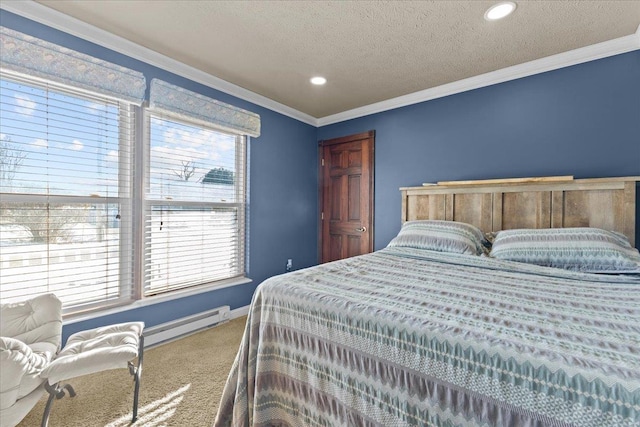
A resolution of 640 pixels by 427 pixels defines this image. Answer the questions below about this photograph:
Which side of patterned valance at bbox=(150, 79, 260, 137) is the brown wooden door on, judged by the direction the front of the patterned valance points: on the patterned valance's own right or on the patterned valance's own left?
on the patterned valance's own left

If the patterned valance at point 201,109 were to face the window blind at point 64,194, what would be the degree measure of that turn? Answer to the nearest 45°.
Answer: approximately 135° to its right

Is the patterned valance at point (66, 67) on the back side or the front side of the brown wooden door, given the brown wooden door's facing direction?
on the front side

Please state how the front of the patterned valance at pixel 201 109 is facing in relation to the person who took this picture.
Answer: facing the viewer and to the right of the viewer

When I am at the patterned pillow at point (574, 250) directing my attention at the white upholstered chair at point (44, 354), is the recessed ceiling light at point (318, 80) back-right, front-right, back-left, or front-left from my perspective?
front-right

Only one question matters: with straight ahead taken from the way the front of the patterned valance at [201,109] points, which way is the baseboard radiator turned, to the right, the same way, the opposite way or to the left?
the same way

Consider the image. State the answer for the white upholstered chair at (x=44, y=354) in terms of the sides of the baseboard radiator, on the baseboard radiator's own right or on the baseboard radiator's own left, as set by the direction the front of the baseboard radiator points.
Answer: on the baseboard radiator's own right

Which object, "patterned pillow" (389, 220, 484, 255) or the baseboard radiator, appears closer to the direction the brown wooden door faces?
the baseboard radiator

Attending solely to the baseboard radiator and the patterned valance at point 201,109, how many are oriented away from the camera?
0

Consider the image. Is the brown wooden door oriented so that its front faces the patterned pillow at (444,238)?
no

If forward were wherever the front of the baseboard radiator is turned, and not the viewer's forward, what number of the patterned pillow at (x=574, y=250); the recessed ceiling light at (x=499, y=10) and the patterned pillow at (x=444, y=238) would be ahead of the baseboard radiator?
3

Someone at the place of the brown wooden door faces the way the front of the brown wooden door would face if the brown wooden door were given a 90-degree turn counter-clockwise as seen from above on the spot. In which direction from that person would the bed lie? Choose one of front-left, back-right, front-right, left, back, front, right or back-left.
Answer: front-right

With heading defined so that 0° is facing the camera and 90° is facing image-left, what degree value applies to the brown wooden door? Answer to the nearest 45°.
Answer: approximately 45°
